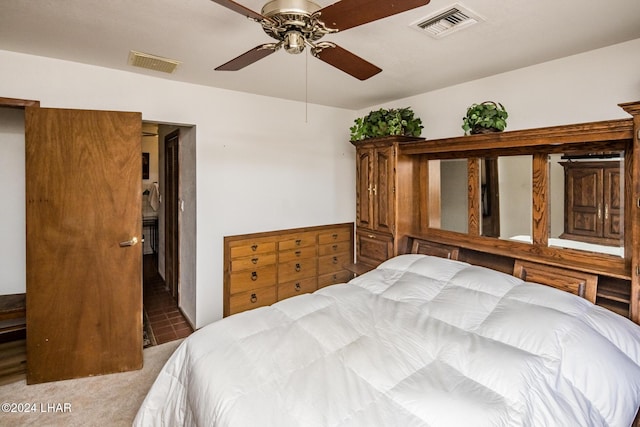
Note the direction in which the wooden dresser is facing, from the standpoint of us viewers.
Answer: facing the viewer and to the right of the viewer

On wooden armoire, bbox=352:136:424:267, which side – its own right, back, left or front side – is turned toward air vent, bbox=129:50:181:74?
front

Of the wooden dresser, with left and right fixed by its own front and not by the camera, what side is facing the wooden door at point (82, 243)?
right

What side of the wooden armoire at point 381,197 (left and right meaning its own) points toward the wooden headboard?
left

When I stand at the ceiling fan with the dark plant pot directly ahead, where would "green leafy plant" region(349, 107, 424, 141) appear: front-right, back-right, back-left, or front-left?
front-left

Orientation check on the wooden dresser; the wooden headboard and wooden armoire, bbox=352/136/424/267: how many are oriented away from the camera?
0

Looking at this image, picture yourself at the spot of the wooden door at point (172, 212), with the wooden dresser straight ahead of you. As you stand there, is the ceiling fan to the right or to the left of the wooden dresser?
right

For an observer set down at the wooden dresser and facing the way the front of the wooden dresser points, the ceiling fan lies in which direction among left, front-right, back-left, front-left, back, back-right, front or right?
front-right

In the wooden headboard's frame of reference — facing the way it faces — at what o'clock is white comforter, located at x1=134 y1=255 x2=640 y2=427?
The white comforter is roughly at 11 o'clock from the wooden headboard.

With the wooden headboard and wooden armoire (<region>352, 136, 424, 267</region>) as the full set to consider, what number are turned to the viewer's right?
0

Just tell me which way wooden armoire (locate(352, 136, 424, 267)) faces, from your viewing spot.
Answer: facing the viewer and to the left of the viewer

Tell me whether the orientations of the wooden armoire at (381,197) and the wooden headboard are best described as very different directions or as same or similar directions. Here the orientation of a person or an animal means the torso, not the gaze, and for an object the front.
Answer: same or similar directions
